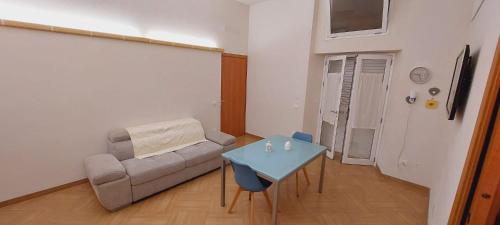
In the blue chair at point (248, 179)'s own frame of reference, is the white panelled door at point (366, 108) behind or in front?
in front

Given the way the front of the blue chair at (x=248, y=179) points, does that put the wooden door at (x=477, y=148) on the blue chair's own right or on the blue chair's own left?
on the blue chair's own right

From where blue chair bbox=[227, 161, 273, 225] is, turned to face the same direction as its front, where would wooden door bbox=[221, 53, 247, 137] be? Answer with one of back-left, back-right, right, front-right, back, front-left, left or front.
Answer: front-left

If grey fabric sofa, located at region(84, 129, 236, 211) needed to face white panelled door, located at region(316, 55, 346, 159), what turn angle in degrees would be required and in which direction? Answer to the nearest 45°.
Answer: approximately 45° to its left

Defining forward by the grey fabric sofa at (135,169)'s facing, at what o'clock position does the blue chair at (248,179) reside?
The blue chair is roughly at 12 o'clock from the grey fabric sofa.

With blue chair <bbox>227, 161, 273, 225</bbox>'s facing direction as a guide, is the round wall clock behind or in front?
in front

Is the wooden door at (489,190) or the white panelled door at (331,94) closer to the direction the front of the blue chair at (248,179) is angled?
the white panelled door

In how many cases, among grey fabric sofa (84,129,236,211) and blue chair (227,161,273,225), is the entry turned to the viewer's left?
0

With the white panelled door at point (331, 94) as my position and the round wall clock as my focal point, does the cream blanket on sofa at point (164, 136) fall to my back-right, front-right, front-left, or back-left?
back-right

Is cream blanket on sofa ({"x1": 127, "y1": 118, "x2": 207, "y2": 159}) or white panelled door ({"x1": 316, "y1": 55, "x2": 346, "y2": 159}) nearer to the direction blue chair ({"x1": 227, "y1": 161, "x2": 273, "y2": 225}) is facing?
the white panelled door

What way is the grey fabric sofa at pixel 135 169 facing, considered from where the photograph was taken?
facing the viewer and to the right of the viewer

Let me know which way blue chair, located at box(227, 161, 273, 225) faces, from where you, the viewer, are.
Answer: facing away from the viewer and to the right of the viewer

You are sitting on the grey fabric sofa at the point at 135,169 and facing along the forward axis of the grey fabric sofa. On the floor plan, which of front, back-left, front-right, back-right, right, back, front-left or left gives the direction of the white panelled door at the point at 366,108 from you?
front-left
